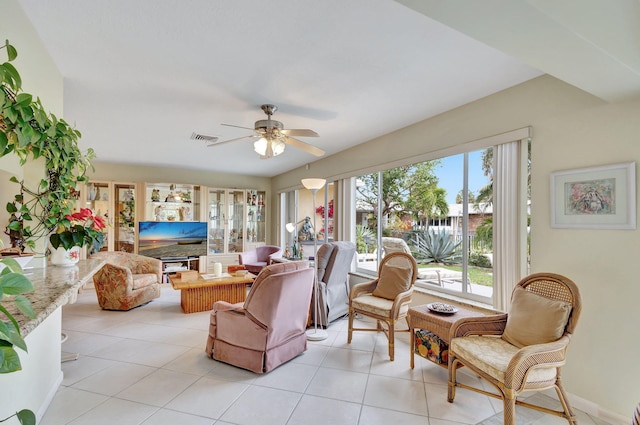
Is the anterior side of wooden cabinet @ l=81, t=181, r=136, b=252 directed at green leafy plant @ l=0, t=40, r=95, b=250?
yes

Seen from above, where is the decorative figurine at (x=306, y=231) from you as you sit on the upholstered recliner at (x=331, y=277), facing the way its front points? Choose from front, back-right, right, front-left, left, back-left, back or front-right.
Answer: front-right

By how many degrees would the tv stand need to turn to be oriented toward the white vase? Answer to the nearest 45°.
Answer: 0° — it already faces it

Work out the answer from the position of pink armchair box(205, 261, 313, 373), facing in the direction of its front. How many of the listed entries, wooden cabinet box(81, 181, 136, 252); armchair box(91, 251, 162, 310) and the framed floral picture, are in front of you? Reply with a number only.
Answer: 2

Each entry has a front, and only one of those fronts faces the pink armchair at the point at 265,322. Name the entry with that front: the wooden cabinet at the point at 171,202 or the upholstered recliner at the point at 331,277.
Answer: the wooden cabinet

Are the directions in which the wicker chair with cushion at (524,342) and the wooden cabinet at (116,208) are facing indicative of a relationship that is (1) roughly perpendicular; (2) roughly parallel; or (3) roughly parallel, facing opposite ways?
roughly perpendicular

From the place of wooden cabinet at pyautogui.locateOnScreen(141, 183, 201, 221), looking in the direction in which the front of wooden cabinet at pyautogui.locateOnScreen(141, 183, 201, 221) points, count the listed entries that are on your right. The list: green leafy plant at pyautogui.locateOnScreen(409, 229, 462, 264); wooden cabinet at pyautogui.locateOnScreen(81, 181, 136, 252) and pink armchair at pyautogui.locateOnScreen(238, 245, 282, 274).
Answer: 1

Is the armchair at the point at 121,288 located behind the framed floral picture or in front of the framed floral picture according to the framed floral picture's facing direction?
in front

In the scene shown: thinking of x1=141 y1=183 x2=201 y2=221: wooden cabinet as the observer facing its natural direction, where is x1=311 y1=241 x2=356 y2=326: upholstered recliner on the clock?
The upholstered recliner is roughly at 11 o'clock from the wooden cabinet.
